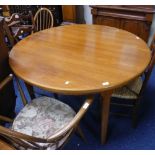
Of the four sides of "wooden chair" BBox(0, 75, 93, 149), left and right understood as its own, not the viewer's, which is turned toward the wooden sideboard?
front

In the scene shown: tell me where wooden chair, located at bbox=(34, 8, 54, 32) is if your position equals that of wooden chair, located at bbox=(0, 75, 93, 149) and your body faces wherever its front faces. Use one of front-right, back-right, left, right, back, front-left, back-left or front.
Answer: front-left

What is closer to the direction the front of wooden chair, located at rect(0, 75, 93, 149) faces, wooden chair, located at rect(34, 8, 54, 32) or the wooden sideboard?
the wooden sideboard

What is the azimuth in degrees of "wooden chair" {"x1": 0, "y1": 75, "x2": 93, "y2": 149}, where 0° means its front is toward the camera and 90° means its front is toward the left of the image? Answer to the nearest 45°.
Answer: approximately 225°
